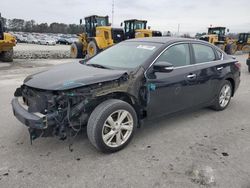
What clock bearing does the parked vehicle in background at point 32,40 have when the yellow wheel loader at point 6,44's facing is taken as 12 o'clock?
The parked vehicle in background is roughly at 3 o'clock from the yellow wheel loader.

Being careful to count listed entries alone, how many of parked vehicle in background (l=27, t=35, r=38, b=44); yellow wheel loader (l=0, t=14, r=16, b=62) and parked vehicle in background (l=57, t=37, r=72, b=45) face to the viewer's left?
1

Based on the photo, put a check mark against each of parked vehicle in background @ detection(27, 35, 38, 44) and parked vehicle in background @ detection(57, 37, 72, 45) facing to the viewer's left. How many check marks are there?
0

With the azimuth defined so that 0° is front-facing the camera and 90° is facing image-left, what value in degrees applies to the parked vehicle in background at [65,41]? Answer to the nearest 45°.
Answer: approximately 315°

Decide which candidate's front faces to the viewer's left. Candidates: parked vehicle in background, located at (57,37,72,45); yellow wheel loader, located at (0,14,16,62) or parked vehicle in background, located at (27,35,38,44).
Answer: the yellow wheel loader

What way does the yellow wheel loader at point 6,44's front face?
to the viewer's left

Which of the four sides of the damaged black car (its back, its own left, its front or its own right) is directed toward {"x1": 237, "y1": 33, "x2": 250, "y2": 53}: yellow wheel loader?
back

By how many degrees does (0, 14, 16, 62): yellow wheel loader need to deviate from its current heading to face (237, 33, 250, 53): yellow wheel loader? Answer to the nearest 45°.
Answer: approximately 180°

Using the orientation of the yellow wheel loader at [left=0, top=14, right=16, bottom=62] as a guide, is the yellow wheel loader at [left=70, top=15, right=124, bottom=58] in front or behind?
behind

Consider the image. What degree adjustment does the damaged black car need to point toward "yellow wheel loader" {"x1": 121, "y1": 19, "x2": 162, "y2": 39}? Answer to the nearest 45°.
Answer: approximately 135° to its right

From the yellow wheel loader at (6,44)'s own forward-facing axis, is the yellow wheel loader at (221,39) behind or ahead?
behind

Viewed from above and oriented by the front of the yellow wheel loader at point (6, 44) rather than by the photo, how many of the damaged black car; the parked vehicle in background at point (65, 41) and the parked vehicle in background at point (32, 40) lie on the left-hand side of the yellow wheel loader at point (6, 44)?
1

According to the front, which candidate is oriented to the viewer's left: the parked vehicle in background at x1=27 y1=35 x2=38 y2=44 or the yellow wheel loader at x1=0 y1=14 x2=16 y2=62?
the yellow wheel loader
